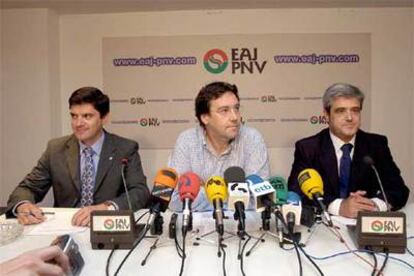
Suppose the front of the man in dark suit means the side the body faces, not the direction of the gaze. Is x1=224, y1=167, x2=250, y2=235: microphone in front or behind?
in front

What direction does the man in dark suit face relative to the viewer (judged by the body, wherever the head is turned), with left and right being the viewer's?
facing the viewer

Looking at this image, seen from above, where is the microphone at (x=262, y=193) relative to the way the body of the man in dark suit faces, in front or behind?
in front

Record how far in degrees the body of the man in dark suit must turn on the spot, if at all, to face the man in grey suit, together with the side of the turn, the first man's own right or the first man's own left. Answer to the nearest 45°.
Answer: approximately 90° to the first man's own right

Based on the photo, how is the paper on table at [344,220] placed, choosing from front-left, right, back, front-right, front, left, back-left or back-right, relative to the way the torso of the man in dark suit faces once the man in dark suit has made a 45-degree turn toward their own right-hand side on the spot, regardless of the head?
front-left

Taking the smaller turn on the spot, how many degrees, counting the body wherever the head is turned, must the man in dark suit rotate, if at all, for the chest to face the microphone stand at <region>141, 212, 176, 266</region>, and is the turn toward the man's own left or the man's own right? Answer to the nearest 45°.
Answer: approximately 45° to the man's own right

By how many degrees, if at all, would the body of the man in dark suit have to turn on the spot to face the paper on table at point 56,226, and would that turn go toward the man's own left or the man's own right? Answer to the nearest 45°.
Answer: approximately 45° to the man's own right

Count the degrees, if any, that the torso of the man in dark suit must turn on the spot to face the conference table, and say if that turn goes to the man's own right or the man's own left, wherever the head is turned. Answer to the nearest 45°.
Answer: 0° — they already face it

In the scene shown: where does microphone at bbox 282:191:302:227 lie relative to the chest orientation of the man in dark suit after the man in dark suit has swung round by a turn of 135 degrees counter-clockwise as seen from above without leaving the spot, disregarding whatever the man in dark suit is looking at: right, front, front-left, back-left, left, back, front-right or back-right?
back-right

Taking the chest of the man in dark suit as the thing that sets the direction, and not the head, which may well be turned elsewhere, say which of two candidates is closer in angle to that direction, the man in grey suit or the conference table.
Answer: the conference table
